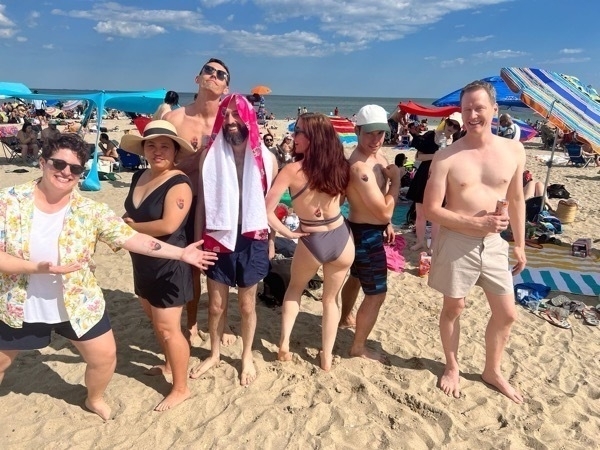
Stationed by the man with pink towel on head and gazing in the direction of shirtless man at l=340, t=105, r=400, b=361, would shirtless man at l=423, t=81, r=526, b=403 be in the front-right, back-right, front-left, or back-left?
front-right

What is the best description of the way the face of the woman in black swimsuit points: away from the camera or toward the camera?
toward the camera

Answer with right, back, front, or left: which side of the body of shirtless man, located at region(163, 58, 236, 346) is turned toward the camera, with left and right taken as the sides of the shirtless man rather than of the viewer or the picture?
front

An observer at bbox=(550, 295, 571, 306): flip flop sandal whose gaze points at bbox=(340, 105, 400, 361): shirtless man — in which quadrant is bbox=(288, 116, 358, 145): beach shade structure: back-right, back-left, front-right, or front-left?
back-right

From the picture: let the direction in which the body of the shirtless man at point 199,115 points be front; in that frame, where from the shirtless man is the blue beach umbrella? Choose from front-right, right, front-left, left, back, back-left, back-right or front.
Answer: back-left

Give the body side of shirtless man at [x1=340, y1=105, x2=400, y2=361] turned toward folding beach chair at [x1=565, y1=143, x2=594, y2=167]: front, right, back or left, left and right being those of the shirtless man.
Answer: left

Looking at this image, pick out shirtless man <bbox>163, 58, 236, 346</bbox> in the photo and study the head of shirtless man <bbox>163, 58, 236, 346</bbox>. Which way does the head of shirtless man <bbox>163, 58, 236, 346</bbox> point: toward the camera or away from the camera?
toward the camera

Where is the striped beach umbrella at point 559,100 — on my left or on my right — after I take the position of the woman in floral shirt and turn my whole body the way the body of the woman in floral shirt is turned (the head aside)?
on my left

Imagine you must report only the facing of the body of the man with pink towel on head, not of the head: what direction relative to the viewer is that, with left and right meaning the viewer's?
facing the viewer

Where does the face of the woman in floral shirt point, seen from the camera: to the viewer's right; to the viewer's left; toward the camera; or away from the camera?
toward the camera

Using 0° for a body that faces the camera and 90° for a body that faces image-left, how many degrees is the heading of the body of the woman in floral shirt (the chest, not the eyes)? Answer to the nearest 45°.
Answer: approximately 0°

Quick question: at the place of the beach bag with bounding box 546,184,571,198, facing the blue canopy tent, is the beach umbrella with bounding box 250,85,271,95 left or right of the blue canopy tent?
right

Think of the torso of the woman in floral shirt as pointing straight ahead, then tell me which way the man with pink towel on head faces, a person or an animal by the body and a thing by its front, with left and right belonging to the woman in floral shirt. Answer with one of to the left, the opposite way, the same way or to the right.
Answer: the same way

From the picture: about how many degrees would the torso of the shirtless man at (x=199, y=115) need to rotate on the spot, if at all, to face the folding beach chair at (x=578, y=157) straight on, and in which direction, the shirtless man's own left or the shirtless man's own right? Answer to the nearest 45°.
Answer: approximately 135° to the shirtless man's own left
